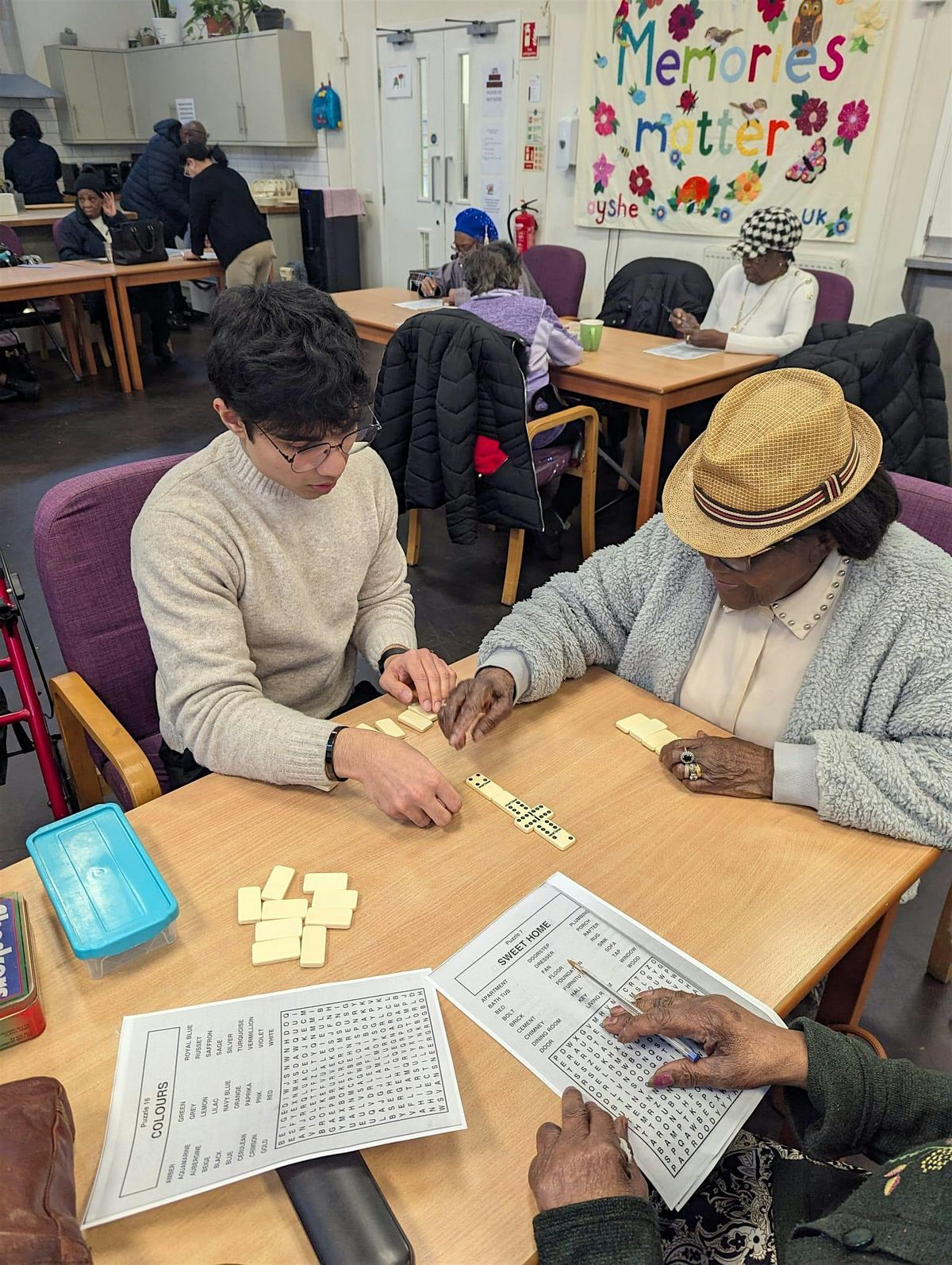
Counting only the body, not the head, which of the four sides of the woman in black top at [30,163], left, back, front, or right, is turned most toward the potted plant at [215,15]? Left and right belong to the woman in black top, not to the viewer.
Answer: right

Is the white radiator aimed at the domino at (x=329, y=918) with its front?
yes

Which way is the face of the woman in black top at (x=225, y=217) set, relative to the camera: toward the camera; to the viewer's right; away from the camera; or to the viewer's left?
to the viewer's left

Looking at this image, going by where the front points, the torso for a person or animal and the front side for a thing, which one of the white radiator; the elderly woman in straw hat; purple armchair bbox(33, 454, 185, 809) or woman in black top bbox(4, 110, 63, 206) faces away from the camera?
the woman in black top

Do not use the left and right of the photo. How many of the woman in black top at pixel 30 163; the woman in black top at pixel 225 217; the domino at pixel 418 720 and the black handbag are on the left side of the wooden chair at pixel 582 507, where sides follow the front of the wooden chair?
3

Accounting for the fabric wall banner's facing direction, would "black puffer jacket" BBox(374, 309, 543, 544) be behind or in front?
in front

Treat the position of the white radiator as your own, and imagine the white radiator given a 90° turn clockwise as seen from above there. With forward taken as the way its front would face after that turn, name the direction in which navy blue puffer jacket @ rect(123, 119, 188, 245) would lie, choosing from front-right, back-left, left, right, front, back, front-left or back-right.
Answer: front

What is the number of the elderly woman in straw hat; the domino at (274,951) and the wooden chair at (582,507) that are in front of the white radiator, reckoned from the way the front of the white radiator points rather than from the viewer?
3

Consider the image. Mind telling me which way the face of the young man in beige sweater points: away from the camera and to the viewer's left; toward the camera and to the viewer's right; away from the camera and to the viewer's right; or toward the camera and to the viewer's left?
toward the camera and to the viewer's right

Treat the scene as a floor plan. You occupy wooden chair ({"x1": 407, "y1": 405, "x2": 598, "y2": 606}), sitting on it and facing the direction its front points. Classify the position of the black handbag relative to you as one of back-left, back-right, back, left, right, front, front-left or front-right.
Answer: left

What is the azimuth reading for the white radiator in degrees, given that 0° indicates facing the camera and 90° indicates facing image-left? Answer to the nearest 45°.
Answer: approximately 0°

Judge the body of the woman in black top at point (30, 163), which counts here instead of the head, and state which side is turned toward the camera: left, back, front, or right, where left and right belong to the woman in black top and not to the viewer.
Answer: back

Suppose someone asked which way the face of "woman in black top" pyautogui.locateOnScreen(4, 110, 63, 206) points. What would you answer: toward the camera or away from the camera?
away from the camera

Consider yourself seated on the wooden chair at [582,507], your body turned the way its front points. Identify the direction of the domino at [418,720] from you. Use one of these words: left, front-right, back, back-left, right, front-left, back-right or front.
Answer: back-right
